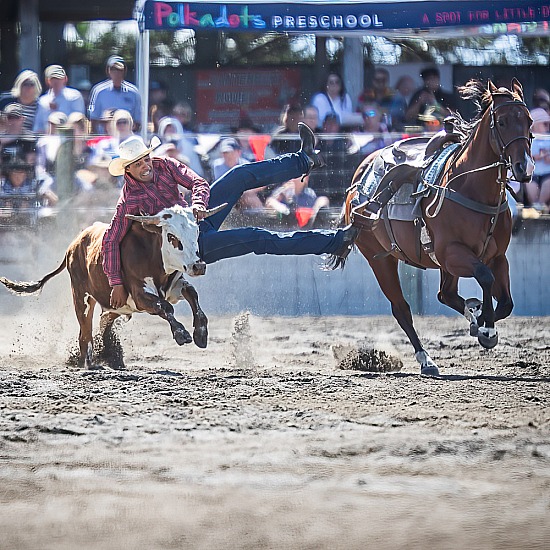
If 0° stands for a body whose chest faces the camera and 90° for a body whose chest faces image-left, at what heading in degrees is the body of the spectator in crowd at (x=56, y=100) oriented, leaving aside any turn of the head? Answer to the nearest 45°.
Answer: approximately 0°

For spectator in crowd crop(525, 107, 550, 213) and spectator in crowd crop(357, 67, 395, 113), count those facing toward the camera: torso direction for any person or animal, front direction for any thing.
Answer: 2

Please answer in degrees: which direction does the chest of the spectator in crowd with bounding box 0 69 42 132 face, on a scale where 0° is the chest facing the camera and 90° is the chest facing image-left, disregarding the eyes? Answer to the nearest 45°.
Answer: approximately 0°
